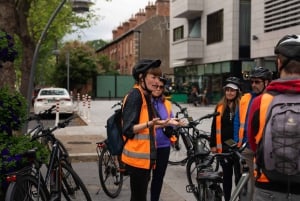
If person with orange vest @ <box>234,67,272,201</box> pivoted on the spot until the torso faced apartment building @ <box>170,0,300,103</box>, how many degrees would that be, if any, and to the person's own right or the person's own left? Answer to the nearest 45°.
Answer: approximately 135° to the person's own right

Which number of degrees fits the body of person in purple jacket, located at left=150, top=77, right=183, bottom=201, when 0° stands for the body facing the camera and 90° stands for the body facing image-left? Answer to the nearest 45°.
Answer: approximately 315°

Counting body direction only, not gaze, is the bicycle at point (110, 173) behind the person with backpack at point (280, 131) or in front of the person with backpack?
in front

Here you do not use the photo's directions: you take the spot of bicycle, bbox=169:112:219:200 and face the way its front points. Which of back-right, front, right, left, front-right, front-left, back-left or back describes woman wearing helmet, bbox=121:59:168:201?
left

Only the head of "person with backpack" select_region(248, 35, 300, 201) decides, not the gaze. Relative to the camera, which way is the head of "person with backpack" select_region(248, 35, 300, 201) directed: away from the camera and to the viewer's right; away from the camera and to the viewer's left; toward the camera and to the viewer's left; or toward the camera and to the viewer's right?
away from the camera and to the viewer's left

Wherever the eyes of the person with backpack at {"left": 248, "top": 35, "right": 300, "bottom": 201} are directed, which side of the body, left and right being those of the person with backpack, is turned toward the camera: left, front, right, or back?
back

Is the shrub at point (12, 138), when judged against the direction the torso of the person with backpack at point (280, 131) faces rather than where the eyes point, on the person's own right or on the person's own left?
on the person's own left

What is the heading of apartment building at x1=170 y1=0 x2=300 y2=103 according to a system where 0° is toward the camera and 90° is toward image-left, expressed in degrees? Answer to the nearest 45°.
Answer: approximately 45°
